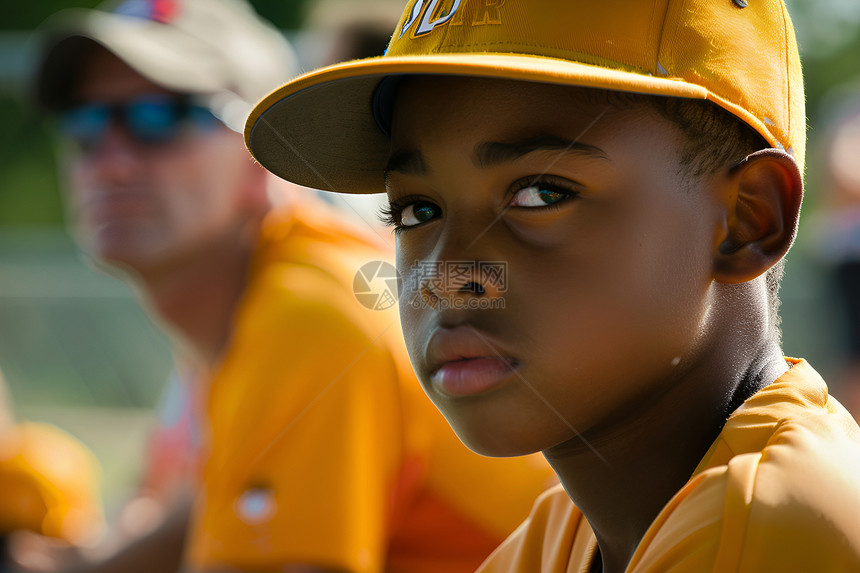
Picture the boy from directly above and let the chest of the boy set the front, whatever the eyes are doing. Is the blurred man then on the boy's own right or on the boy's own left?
on the boy's own right

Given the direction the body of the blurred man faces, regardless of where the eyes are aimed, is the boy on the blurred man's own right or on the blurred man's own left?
on the blurred man's own left

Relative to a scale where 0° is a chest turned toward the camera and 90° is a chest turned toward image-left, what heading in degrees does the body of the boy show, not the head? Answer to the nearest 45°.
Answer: approximately 45°

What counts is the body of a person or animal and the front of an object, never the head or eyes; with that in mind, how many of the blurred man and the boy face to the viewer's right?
0
